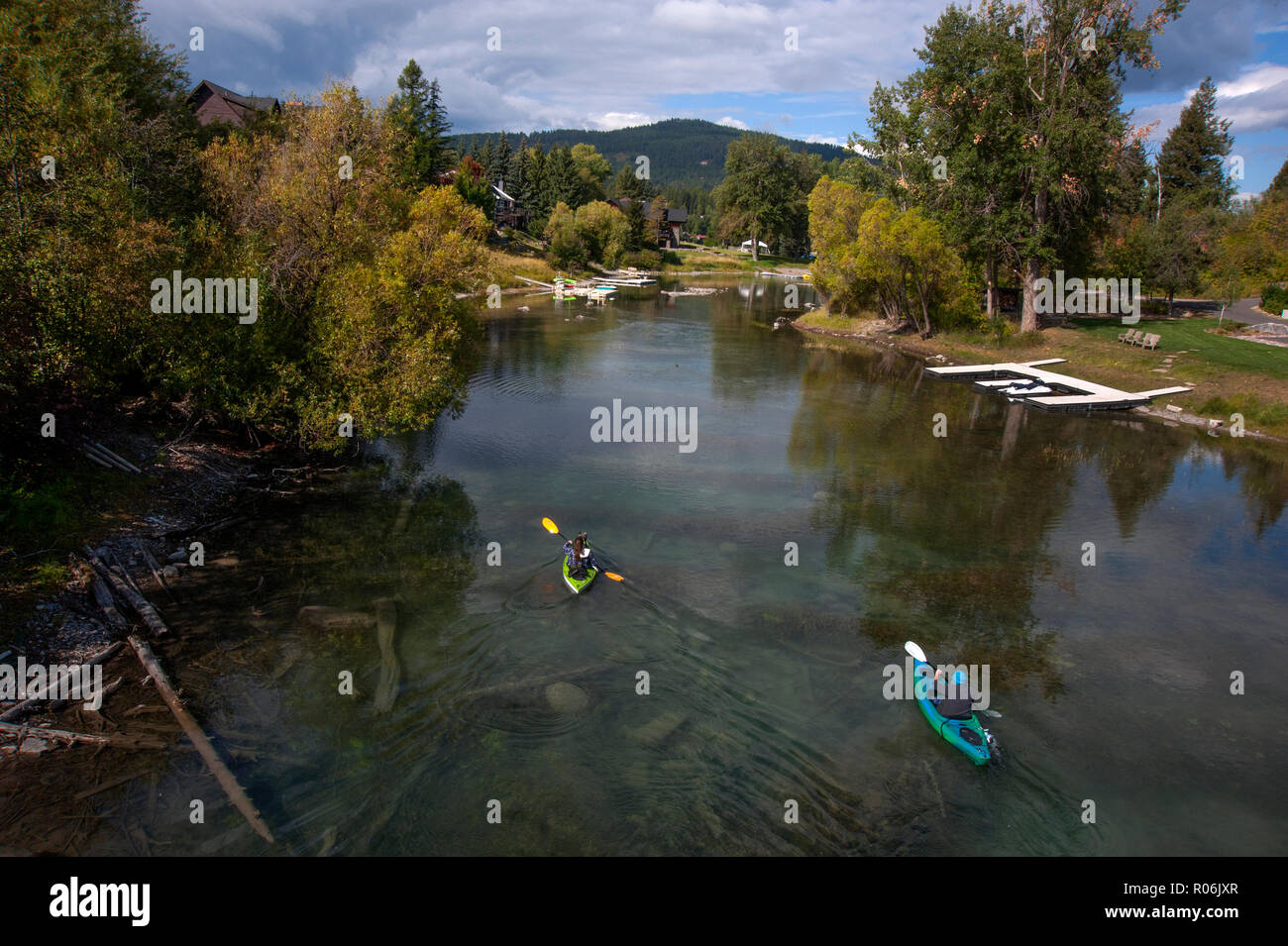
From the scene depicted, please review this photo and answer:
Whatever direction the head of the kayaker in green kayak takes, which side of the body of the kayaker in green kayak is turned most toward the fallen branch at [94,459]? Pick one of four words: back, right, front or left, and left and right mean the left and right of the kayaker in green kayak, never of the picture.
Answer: left

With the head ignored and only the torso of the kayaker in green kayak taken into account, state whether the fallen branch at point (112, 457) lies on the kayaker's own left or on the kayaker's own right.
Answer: on the kayaker's own left

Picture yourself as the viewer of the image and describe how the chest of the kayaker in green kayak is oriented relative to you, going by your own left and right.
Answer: facing away from the viewer

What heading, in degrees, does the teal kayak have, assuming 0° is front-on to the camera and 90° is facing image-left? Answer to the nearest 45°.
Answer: approximately 135°

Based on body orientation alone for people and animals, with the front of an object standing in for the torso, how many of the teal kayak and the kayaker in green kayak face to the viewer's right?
0

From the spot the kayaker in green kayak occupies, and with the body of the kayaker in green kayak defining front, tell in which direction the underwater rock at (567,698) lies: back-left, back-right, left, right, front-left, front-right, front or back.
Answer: back

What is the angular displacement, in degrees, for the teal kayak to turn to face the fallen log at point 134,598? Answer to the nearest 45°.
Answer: approximately 45° to its left

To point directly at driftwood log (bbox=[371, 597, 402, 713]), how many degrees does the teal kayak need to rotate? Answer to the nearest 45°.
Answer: approximately 45° to its left
